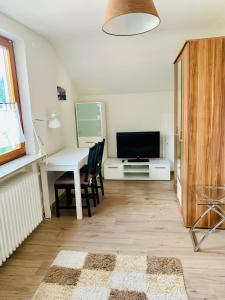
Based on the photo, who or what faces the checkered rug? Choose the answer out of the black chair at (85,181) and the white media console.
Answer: the white media console

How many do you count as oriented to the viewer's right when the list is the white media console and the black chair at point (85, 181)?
0

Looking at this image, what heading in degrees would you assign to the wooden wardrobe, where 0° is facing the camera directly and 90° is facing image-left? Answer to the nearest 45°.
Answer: approximately 90°

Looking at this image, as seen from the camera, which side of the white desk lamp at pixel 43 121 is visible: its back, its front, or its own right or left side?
right

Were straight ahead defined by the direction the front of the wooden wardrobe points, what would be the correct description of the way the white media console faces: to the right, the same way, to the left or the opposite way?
to the left

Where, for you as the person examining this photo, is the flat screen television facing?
facing the viewer

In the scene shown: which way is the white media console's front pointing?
toward the camera

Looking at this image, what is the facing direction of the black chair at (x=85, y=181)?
to the viewer's left

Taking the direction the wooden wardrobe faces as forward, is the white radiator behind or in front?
in front

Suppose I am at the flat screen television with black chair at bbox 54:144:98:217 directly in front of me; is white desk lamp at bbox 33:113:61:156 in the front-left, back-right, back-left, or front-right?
front-right

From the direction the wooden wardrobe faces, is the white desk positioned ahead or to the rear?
ahead

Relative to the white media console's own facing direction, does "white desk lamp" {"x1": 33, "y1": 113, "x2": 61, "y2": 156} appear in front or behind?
in front

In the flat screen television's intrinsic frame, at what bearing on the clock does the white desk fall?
The white desk is roughly at 1 o'clock from the flat screen television.

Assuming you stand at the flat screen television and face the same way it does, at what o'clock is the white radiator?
The white radiator is roughly at 1 o'clock from the flat screen television.

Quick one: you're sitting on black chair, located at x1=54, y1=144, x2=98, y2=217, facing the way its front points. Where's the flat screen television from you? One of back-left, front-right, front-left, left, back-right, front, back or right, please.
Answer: back-right

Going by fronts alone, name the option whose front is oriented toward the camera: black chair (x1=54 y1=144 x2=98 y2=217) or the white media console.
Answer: the white media console
